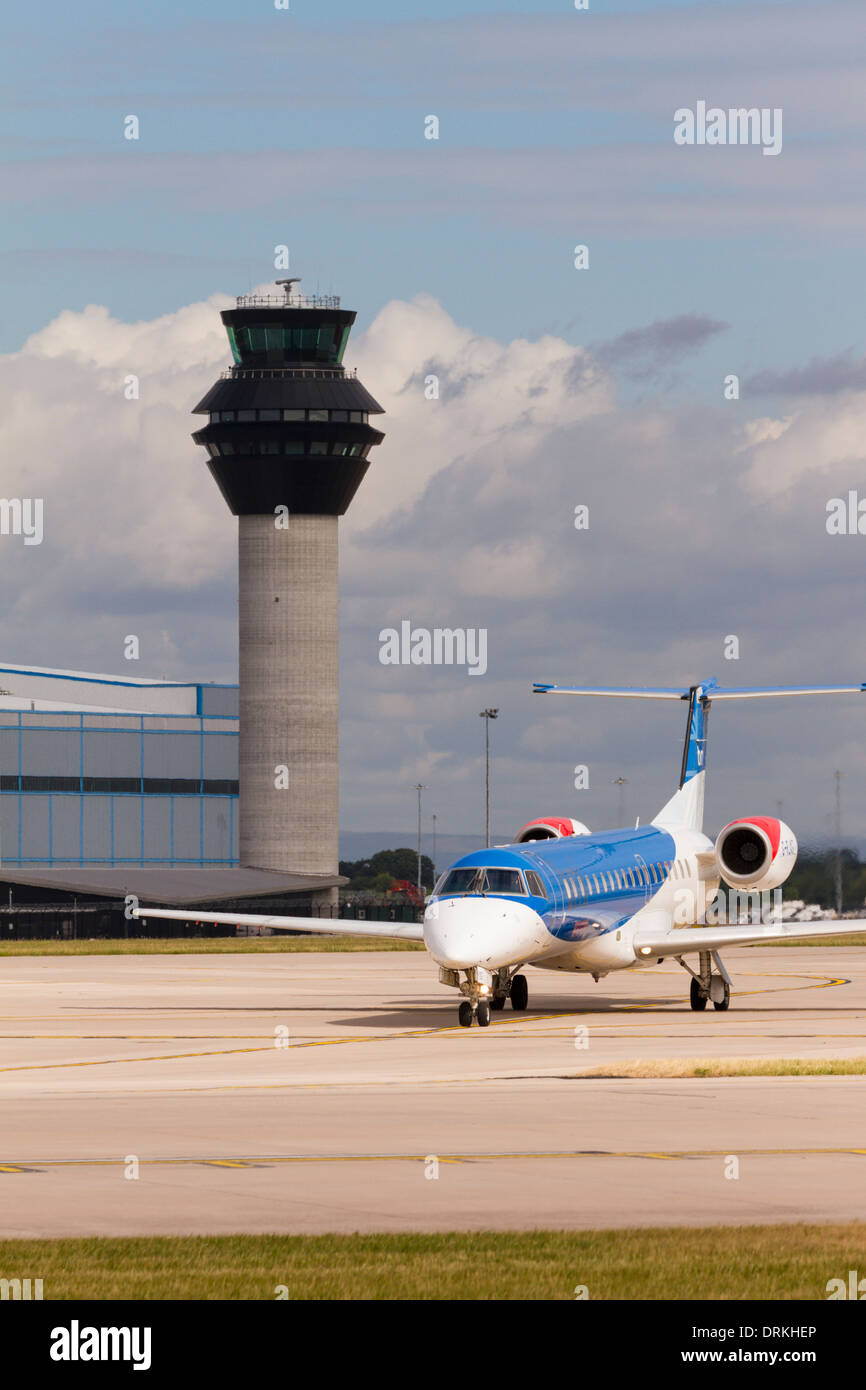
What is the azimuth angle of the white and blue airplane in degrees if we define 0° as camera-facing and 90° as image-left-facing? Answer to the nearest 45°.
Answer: approximately 0°
